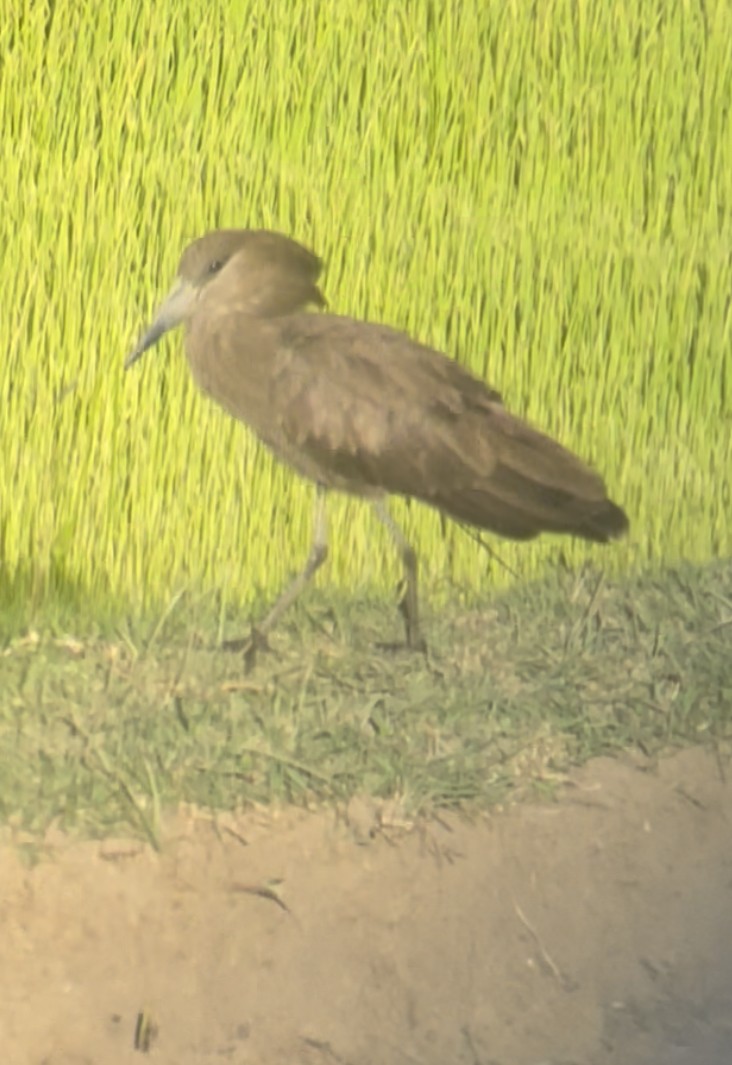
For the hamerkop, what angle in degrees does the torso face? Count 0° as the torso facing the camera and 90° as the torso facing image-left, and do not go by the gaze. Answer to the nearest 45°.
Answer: approximately 90°
